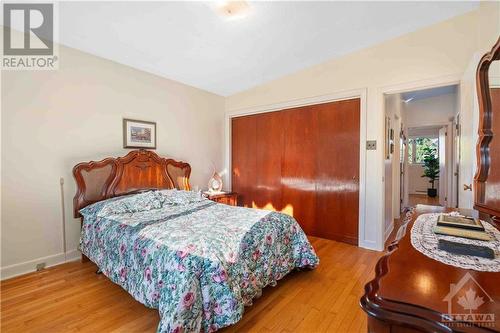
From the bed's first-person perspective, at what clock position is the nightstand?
The nightstand is roughly at 8 o'clock from the bed.

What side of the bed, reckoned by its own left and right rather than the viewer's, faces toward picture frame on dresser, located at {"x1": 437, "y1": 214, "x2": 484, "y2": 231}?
front

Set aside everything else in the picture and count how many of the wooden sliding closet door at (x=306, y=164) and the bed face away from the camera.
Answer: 0

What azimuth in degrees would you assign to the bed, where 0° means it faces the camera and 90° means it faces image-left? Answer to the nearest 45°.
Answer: approximately 315°

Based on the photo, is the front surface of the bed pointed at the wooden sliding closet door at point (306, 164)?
no

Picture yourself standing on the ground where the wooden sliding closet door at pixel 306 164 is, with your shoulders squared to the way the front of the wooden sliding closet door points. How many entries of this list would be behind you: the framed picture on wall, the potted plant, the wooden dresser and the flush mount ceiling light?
1

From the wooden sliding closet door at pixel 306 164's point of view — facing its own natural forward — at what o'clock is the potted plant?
The potted plant is roughly at 6 o'clock from the wooden sliding closet door.

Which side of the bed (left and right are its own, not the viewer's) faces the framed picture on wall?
back

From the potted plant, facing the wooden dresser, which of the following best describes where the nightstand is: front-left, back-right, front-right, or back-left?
front-right

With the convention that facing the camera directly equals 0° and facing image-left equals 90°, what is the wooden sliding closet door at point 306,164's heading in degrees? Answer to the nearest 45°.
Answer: approximately 45°

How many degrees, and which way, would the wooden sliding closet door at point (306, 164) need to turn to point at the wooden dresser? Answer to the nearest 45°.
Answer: approximately 45° to its left
